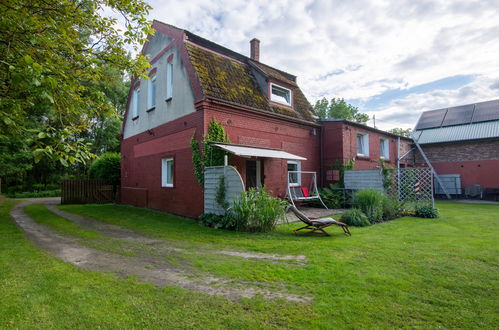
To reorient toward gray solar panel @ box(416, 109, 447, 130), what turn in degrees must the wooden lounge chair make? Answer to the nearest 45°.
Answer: approximately 45° to its left

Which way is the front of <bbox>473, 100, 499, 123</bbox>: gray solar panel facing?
toward the camera

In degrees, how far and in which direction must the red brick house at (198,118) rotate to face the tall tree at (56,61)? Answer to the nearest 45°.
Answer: approximately 45° to its right

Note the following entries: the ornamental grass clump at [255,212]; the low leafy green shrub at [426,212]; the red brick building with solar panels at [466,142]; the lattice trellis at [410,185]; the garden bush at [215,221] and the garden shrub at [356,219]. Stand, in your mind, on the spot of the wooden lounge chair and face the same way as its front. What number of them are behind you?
2

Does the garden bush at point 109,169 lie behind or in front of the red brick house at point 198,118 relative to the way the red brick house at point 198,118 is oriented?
behind

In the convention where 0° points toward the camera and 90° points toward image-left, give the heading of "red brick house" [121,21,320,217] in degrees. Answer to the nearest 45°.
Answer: approximately 315°

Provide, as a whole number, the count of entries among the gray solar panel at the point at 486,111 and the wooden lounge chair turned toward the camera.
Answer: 1

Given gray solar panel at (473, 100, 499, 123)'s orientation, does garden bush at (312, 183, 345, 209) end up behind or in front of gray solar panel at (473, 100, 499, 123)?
in front

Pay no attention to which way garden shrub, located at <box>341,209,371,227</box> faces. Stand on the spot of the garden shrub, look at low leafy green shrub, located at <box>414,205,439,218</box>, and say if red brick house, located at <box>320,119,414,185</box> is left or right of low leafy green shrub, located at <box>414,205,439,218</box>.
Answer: left

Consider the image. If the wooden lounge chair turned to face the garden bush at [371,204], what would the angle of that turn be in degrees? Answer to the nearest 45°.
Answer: approximately 45° to its left

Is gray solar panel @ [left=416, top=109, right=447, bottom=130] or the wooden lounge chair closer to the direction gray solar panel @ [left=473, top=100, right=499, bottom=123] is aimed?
the wooden lounge chair

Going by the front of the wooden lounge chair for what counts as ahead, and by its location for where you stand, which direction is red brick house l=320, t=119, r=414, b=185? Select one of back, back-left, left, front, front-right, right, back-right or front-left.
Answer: left

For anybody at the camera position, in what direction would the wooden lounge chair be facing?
facing to the right of the viewer
